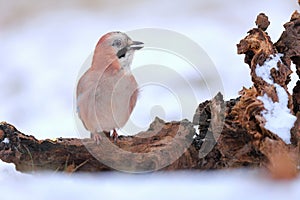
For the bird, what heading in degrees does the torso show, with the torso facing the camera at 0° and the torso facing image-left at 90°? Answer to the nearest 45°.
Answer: approximately 315°
